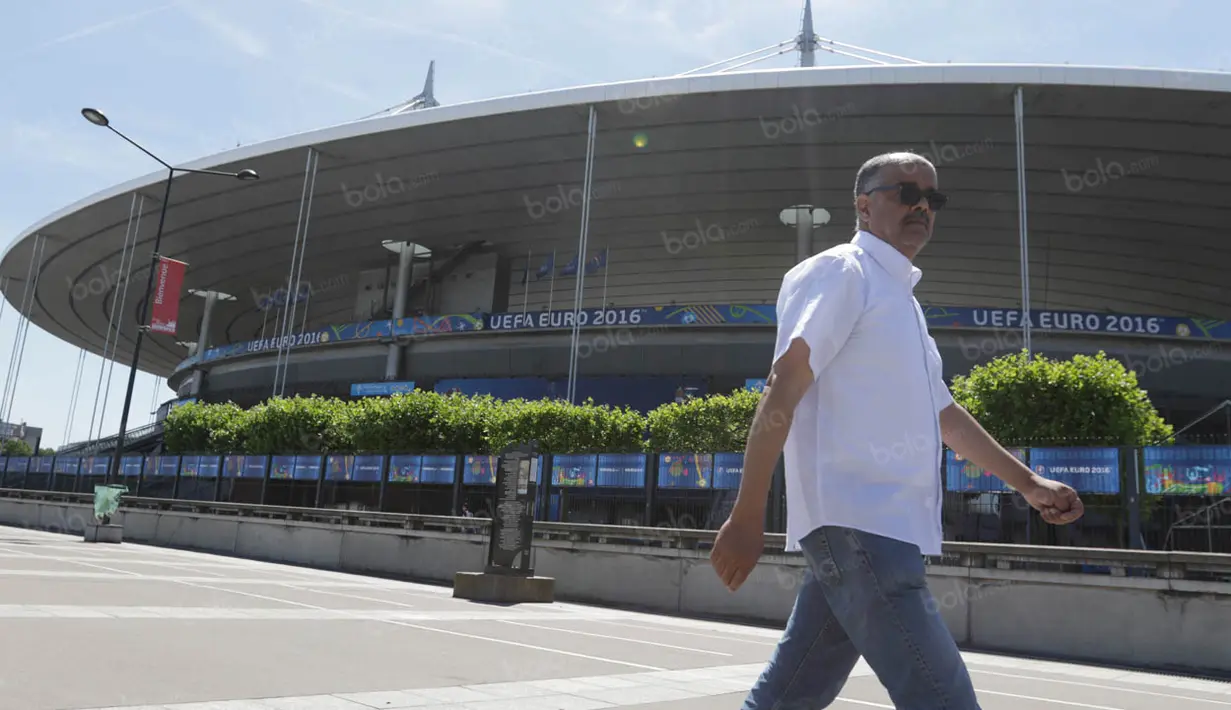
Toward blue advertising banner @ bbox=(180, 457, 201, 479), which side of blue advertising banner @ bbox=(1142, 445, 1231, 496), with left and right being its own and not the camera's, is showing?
right

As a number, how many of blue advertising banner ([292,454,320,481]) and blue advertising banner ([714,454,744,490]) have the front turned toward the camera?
2

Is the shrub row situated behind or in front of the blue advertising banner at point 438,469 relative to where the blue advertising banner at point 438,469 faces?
behind
